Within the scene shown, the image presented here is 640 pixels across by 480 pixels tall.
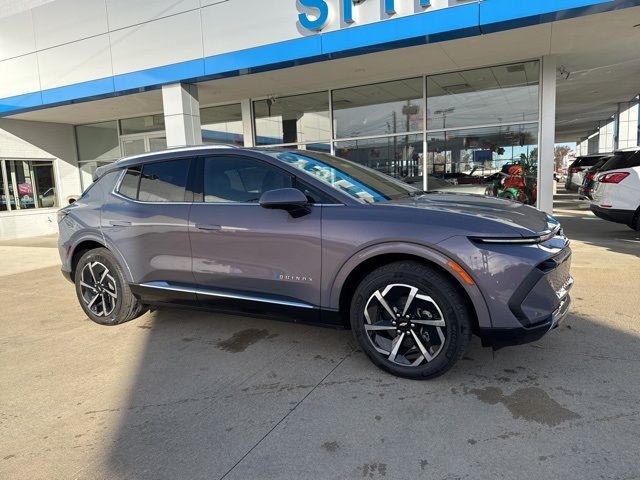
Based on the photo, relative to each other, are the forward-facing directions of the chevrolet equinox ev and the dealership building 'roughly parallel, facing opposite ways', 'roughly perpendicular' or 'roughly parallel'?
roughly perpendicular

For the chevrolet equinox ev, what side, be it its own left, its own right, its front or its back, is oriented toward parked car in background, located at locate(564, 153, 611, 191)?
left

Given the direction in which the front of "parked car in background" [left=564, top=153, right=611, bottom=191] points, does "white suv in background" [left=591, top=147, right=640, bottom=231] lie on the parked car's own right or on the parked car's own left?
on the parked car's own right

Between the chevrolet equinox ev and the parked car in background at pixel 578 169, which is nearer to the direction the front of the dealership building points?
the chevrolet equinox ev

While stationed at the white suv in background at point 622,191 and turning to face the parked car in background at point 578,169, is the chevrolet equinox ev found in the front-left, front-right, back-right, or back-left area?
back-left

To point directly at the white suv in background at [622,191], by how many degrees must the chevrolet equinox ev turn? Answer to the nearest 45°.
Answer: approximately 90° to its left

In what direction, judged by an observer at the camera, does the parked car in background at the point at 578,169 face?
facing away from the viewer and to the right of the viewer
